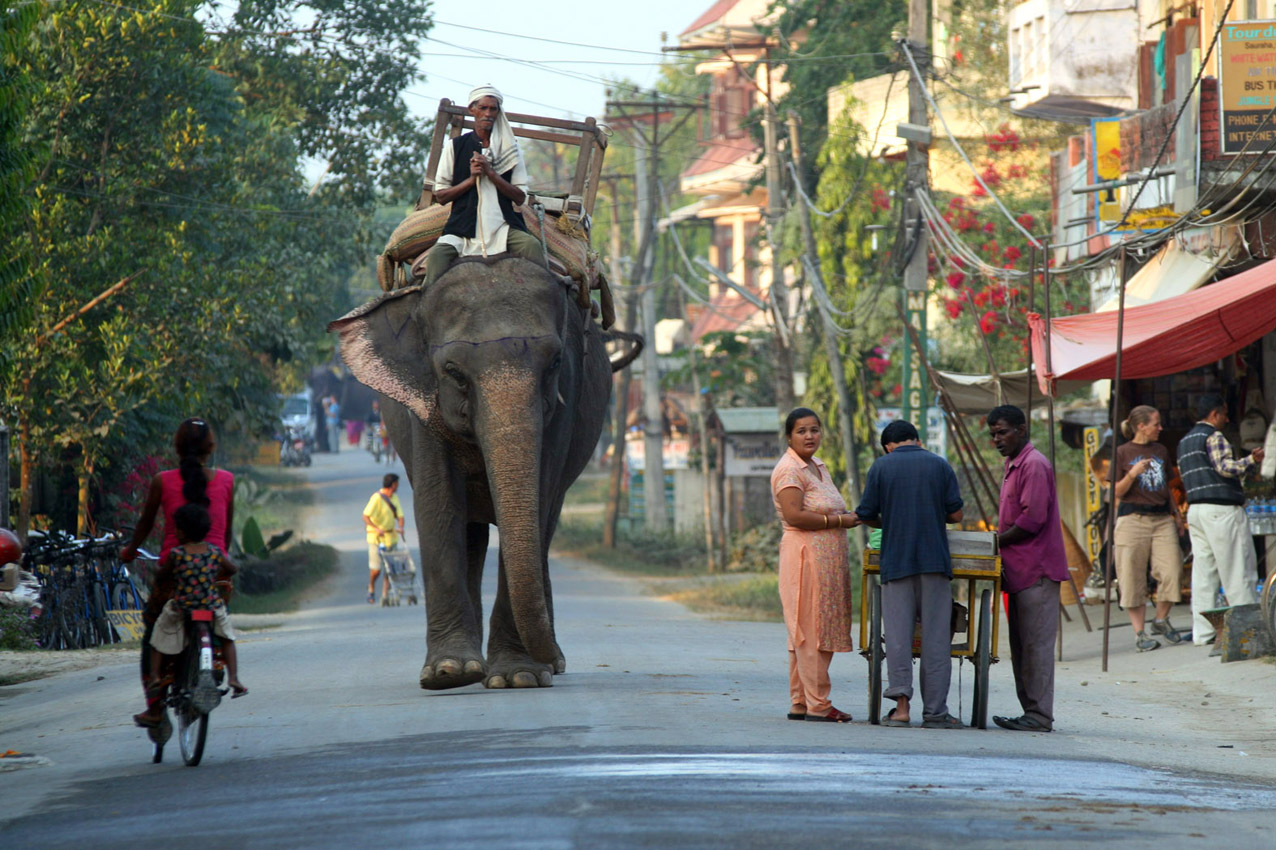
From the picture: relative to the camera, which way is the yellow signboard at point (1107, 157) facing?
toward the camera

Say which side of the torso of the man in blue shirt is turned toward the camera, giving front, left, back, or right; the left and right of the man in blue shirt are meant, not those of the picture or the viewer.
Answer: back

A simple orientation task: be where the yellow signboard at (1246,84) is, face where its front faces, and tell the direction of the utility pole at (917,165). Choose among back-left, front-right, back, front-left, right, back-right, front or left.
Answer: back-right

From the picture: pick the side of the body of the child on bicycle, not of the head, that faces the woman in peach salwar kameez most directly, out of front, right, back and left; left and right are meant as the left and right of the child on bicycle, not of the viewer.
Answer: right

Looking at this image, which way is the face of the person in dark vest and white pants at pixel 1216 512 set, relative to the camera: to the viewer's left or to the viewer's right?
to the viewer's right

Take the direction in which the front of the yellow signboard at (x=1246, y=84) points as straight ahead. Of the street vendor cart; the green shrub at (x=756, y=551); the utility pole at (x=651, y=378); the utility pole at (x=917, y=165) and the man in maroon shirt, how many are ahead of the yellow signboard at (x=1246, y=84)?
2

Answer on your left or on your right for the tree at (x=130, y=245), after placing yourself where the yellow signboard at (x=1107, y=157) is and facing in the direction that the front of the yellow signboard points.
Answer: on your right

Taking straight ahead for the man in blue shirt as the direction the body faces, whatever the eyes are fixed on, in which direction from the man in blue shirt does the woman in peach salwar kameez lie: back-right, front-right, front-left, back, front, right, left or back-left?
left

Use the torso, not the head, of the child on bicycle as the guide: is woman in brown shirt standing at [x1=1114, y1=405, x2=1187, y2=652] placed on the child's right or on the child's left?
on the child's right

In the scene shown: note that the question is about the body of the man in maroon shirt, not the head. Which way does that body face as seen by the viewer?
to the viewer's left

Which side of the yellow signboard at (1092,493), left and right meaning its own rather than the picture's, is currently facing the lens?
front

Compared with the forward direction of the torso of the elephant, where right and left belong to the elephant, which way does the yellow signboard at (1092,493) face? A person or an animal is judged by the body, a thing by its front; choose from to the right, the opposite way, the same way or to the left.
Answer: the same way

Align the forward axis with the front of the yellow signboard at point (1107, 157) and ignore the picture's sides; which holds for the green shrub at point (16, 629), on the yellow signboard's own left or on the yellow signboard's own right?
on the yellow signboard's own right

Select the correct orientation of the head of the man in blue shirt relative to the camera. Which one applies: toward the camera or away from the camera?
away from the camera

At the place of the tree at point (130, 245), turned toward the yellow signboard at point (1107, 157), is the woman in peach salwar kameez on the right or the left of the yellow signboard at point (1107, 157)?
right

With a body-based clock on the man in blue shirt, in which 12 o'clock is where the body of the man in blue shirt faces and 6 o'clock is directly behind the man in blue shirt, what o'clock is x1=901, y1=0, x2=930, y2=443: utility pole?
The utility pole is roughly at 12 o'clock from the man in blue shirt.
